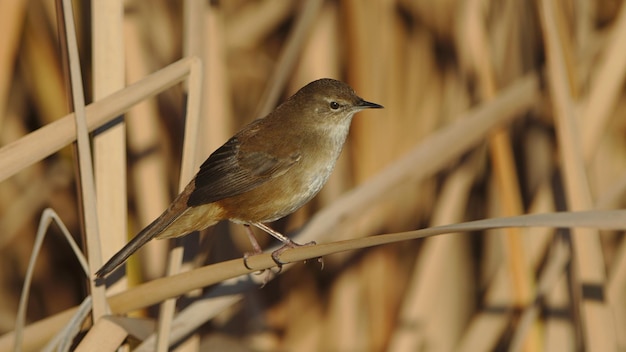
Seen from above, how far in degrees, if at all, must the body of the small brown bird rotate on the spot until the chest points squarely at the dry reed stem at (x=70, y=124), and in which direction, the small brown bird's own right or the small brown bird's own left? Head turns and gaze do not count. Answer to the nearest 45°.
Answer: approximately 135° to the small brown bird's own right

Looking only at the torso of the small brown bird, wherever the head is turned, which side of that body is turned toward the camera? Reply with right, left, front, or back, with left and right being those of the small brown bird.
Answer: right

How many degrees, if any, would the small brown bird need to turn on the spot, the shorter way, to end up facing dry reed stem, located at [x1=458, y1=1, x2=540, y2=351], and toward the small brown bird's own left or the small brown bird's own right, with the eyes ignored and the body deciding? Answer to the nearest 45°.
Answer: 0° — it already faces it
